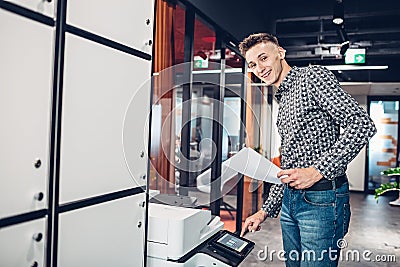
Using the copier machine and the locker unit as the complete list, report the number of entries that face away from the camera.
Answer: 0

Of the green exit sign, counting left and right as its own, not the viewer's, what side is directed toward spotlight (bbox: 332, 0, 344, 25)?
front

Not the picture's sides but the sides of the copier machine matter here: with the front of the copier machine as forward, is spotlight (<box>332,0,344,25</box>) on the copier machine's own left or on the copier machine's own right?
on the copier machine's own left

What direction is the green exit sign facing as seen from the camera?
toward the camera

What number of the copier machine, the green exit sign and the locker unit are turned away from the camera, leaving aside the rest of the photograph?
0

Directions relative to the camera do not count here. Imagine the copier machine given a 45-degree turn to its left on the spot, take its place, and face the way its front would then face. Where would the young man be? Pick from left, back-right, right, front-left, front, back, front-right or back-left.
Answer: front

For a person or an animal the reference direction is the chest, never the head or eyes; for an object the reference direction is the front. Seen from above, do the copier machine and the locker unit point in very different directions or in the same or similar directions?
same or similar directions

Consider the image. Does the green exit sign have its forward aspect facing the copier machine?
yes

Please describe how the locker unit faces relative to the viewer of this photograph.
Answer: facing the viewer and to the right of the viewer

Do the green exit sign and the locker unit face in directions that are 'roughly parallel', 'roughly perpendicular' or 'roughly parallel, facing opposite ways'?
roughly perpendicular
